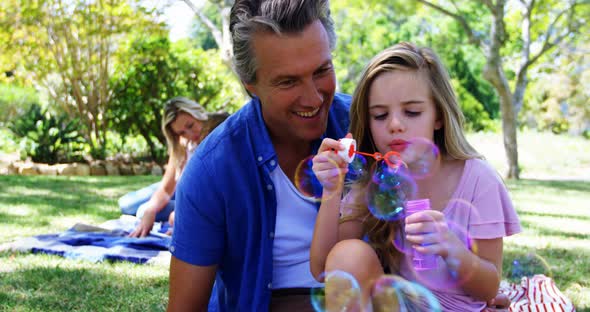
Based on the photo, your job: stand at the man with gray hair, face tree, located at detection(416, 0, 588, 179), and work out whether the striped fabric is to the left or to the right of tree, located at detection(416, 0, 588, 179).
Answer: right

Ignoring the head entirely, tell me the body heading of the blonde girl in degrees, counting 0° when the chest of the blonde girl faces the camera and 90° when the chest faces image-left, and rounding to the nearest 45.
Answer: approximately 45°

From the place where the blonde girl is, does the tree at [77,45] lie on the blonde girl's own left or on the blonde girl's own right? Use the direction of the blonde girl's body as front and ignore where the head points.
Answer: on the blonde girl's own right

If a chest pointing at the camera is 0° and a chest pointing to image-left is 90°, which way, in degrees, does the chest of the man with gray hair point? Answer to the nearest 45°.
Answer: approximately 315°

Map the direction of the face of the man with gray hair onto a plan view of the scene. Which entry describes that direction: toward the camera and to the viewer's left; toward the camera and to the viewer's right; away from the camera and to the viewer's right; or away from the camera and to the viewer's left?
toward the camera and to the viewer's right

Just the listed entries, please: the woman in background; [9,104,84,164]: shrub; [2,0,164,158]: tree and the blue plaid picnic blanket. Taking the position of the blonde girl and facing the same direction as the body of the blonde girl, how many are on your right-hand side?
4

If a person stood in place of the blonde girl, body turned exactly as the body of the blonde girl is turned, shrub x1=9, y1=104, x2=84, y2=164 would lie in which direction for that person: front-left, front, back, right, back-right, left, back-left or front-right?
right

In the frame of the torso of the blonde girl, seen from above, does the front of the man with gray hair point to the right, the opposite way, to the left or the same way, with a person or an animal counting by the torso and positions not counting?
to the left

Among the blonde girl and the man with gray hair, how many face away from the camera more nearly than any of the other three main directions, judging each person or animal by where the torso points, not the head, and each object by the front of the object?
0
